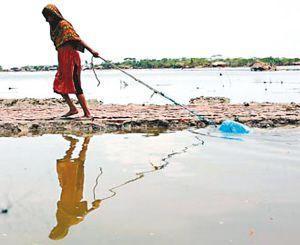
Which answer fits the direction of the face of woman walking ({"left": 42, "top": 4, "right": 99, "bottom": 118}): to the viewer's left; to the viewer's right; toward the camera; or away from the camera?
to the viewer's left

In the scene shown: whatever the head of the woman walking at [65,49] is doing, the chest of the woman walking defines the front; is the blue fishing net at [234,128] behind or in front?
behind

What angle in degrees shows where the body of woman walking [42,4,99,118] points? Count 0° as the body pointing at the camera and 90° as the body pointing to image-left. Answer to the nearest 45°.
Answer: approximately 90°
